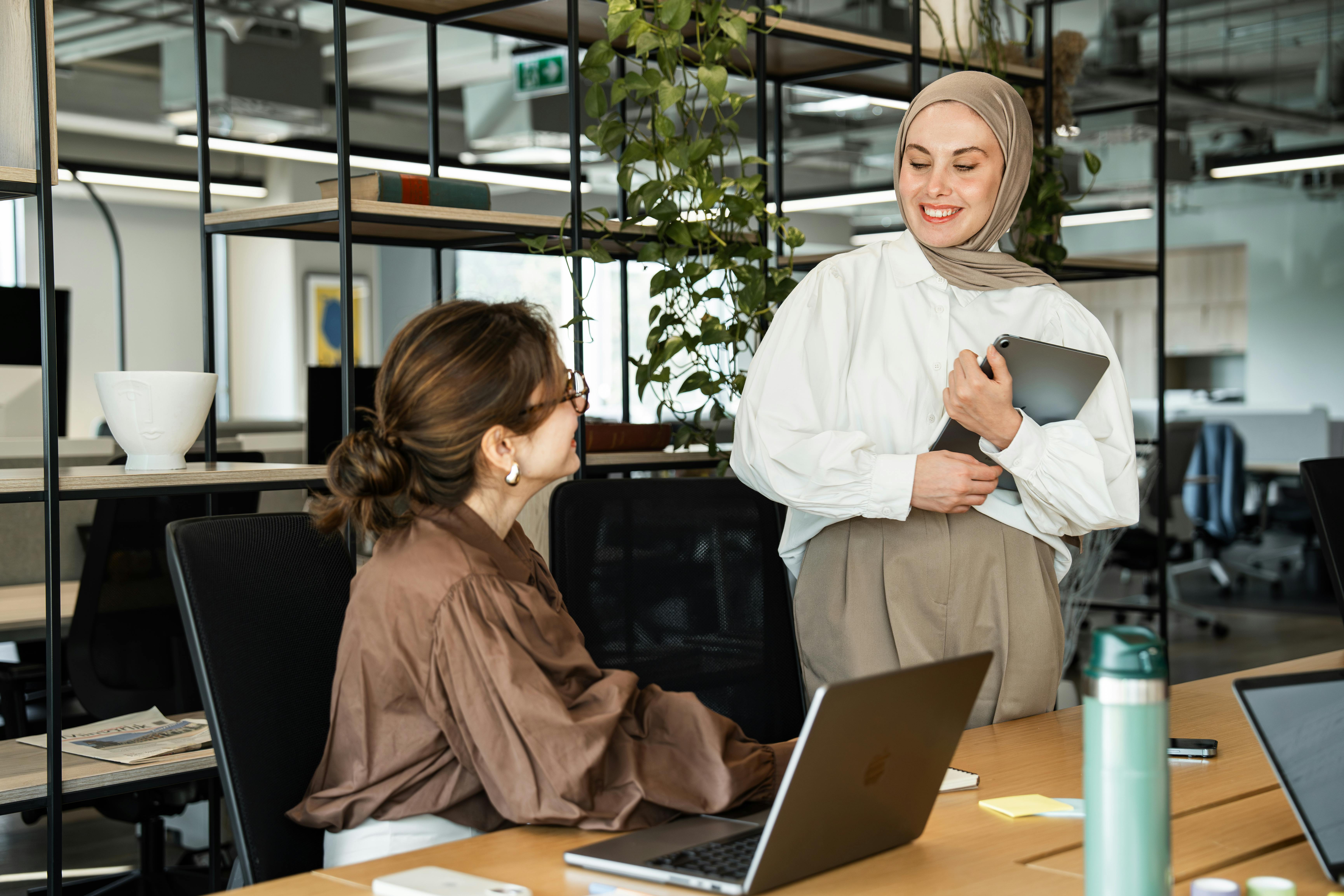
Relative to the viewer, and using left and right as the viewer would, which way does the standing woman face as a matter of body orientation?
facing the viewer

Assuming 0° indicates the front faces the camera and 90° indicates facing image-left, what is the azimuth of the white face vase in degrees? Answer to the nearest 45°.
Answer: approximately 0°

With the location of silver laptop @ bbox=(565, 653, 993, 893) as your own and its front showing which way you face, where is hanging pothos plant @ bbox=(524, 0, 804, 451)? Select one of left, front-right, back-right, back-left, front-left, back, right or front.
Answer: front-right

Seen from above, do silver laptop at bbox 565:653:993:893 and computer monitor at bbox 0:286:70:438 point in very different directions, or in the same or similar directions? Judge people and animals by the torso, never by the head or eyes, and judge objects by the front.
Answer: very different directions

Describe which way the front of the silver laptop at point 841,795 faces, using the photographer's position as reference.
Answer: facing away from the viewer and to the left of the viewer

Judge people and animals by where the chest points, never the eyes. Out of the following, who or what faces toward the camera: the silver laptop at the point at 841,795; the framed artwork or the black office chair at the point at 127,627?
the framed artwork

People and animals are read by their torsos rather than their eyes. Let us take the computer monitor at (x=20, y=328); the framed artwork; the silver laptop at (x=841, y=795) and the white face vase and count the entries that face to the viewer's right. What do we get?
0

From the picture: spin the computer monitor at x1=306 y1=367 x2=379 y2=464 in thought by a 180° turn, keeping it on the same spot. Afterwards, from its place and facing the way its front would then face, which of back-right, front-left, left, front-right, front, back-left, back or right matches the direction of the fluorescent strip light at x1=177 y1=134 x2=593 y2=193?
front

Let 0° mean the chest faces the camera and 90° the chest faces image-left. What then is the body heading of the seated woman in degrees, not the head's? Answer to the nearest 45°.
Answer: approximately 270°

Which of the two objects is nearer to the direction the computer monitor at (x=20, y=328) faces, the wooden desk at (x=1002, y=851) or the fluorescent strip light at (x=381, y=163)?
the wooden desk

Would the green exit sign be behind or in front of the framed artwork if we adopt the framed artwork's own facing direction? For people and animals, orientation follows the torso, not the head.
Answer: in front

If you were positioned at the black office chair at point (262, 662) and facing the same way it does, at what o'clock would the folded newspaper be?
The folded newspaper is roughly at 7 o'clock from the black office chair.

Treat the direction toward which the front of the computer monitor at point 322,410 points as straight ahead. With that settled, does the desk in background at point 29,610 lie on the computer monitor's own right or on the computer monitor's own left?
on the computer monitor's own right
